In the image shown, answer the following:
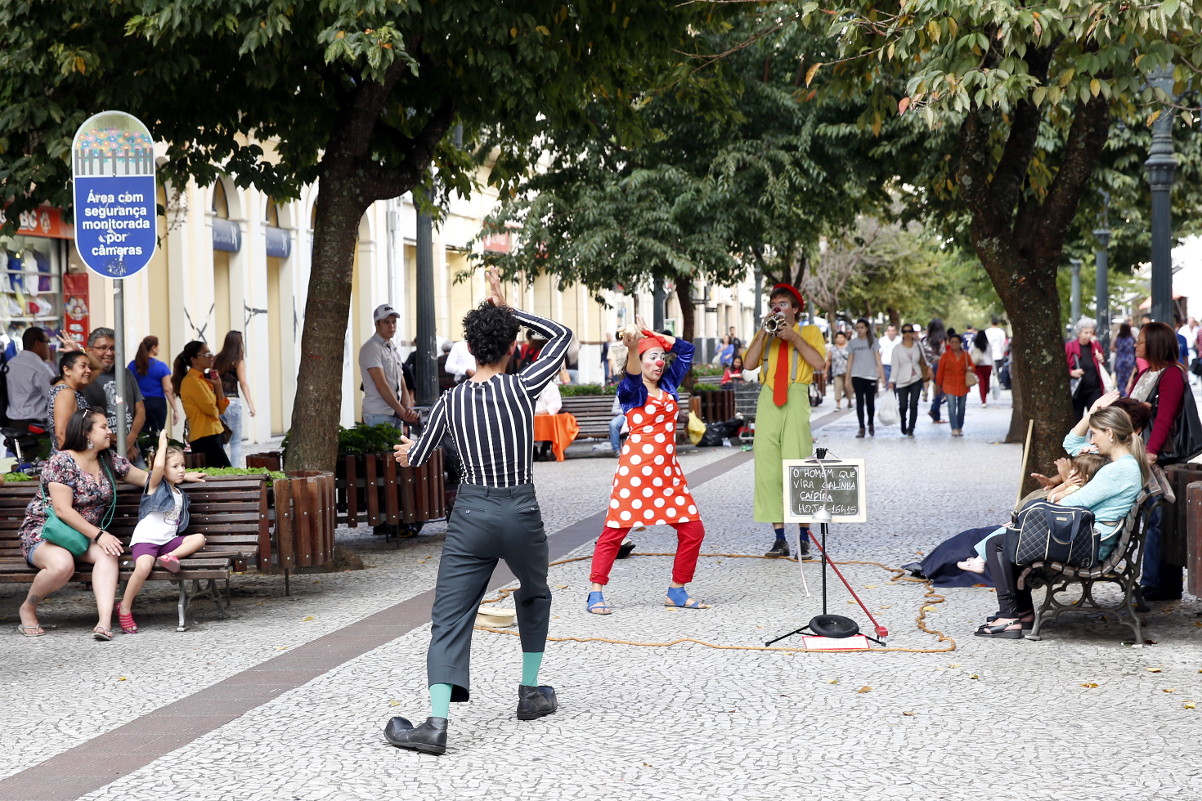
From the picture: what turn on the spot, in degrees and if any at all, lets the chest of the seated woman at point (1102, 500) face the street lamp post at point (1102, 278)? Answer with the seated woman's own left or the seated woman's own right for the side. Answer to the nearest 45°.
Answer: approximately 90° to the seated woman's own right

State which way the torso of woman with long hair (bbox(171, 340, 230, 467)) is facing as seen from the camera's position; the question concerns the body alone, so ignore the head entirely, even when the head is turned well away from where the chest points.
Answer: to the viewer's right

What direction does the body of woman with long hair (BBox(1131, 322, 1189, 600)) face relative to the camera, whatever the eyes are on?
to the viewer's left

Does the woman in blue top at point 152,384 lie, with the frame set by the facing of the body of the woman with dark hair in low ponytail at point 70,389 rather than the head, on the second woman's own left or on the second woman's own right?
on the second woman's own left

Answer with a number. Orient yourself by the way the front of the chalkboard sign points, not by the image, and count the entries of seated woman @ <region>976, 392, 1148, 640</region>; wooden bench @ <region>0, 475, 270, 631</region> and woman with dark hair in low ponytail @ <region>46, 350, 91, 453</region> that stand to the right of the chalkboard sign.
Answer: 2

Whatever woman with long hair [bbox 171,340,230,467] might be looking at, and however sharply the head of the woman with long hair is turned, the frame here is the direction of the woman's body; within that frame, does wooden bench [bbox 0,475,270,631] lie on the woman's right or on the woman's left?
on the woman's right

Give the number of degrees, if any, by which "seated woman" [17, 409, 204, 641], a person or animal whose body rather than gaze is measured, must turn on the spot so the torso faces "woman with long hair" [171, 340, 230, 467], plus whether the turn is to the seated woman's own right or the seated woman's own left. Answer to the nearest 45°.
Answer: approximately 135° to the seated woman's own left

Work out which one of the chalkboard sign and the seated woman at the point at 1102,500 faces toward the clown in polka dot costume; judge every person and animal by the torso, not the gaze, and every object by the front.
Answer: the seated woman

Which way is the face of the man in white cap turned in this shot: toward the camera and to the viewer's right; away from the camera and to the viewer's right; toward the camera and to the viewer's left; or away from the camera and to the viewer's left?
toward the camera and to the viewer's right

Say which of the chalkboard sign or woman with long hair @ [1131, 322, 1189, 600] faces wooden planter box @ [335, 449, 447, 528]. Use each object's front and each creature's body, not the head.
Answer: the woman with long hair
